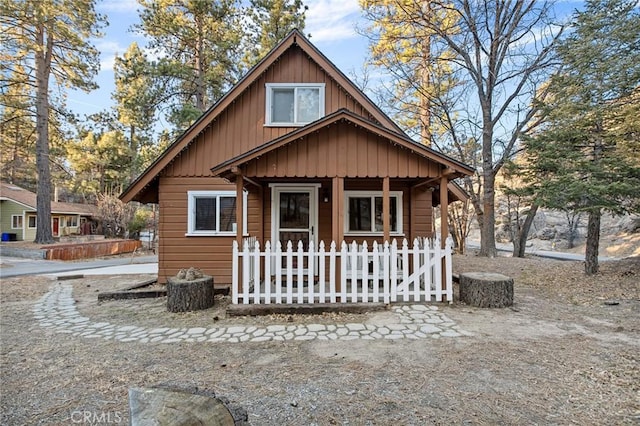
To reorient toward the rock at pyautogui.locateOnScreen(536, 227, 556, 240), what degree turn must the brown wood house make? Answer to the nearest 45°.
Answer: approximately 135° to its left

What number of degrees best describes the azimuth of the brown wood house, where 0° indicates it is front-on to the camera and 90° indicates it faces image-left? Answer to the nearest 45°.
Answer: approximately 0°

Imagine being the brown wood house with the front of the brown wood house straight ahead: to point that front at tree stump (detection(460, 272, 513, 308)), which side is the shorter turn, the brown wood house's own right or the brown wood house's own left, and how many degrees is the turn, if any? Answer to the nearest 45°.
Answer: approximately 45° to the brown wood house's own left

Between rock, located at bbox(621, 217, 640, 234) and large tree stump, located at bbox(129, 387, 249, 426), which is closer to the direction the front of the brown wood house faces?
the large tree stump

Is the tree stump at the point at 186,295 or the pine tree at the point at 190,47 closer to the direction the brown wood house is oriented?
the tree stump

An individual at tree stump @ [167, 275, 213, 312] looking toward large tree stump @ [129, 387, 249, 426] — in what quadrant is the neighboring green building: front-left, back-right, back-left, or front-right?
back-right

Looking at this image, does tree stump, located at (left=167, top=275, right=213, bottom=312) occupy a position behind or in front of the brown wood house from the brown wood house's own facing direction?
in front

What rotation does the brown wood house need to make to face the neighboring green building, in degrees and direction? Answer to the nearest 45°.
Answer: approximately 135° to its right

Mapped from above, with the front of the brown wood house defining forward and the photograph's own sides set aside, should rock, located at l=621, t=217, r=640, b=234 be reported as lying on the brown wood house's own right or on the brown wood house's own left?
on the brown wood house's own left
